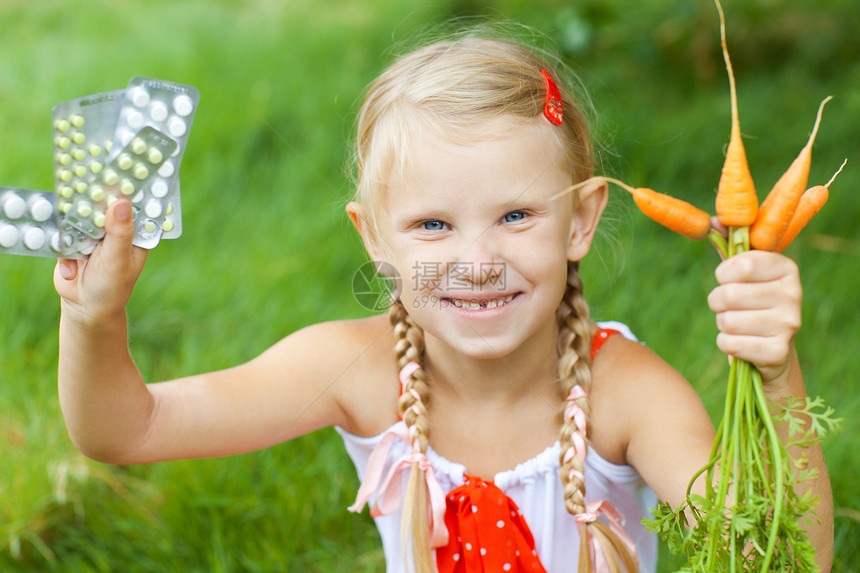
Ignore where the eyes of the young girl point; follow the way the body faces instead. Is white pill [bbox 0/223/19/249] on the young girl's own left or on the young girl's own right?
on the young girl's own right

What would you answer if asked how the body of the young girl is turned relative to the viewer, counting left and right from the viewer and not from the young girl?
facing the viewer

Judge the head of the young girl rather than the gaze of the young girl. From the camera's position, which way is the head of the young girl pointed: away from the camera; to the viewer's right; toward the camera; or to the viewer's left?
toward the camera

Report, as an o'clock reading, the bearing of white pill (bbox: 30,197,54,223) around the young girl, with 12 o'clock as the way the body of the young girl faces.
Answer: The white pill is roughly at 2 o'clock from the young girl.
